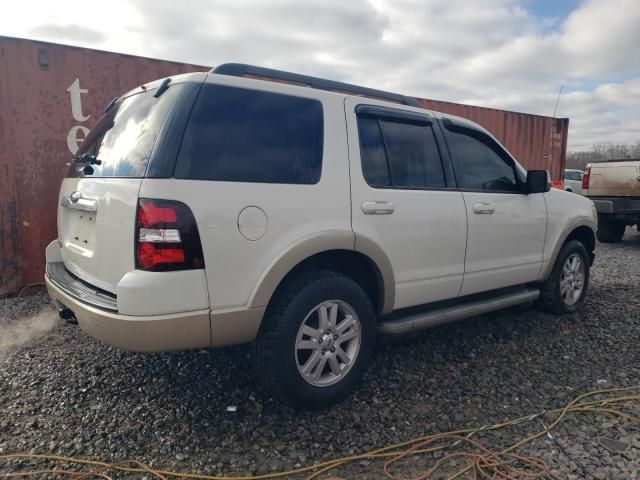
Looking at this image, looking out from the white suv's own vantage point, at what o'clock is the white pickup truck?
The white pickup truck is roughly at 12 o'clock from the white suv.

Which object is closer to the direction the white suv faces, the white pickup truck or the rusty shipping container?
the white pickup truck

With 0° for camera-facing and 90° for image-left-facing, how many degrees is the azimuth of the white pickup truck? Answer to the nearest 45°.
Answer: approximately 180°

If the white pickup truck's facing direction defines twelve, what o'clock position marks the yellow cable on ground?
The yellow cable on ground is roughly at 6 o'clock from the white pickup truck.

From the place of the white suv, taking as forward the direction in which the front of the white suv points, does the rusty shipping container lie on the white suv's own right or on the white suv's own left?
on the white suv's own left

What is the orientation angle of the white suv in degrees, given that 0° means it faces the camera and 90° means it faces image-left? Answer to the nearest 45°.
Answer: approximately 225°

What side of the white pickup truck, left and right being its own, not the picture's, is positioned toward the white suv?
back

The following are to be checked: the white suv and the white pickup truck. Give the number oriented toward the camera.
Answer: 0
